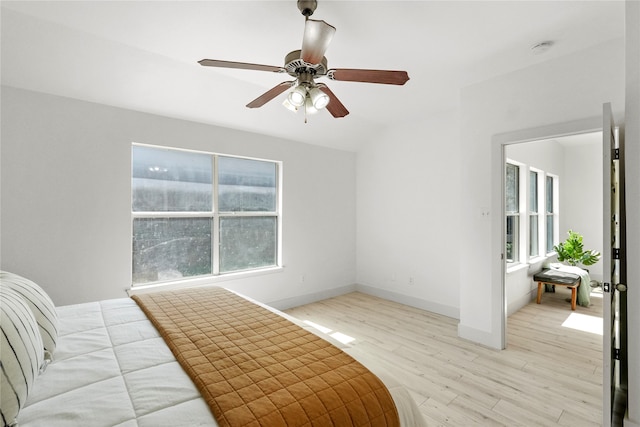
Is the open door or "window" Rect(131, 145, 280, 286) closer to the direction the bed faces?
the open door

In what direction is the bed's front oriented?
to the viewer's right

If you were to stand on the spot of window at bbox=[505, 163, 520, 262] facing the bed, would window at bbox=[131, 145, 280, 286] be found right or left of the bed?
right

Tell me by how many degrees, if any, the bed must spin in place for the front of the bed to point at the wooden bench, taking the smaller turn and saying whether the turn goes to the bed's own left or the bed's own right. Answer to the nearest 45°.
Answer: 0° — it already faces it

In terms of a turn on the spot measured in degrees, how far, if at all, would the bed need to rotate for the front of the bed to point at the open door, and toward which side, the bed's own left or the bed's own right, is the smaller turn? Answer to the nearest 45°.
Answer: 0° — it already faces it

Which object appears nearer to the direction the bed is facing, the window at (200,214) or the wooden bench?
the wooden bench

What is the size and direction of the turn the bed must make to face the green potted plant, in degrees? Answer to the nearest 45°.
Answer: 0° — it already faces it

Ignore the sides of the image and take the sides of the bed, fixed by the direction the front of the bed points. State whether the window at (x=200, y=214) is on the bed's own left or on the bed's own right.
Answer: on the bed's own left
